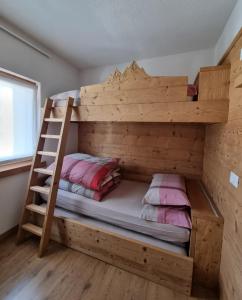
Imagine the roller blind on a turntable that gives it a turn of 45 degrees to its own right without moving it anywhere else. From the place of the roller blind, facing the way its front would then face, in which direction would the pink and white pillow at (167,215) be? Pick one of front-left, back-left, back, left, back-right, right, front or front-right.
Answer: front-left

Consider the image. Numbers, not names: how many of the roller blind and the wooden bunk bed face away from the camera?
0

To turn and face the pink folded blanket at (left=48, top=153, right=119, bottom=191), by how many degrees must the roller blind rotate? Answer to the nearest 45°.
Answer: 0° — it already faces it

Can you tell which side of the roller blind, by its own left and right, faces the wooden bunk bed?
front

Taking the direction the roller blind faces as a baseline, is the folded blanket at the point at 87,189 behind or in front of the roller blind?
in front

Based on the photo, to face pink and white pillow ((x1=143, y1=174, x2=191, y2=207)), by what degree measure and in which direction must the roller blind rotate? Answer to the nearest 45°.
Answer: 0° — it already faces it

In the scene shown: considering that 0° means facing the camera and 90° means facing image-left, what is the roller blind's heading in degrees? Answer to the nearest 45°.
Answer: approximately 315°
